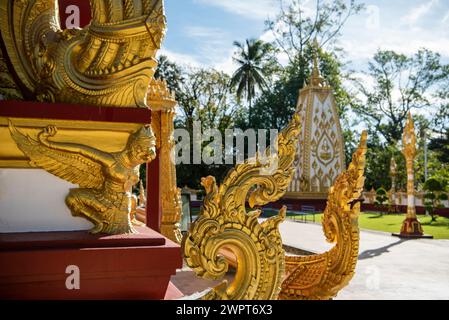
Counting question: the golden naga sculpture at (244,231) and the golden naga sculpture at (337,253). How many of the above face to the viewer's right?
2

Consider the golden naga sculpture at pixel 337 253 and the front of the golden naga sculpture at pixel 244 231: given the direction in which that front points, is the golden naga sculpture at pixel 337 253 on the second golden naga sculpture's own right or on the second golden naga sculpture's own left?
on the second golden naga sculpture's own left

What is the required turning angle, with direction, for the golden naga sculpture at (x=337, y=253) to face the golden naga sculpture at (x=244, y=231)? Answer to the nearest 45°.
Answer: approximately 135° to its right

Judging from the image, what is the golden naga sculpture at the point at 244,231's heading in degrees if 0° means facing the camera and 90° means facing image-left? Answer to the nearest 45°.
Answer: approximately 270°

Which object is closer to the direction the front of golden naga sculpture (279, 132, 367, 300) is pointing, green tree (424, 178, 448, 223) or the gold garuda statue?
the green tree

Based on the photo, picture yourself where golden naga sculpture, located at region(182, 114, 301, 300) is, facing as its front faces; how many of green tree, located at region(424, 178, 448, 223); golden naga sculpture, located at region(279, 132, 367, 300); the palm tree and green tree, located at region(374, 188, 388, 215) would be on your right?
0

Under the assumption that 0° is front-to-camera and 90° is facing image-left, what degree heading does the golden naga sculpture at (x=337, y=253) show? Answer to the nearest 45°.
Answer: approximately 270°

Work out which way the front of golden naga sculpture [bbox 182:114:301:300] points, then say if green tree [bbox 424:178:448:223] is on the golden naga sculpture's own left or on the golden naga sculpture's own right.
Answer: on the golden naga sculpture's own left

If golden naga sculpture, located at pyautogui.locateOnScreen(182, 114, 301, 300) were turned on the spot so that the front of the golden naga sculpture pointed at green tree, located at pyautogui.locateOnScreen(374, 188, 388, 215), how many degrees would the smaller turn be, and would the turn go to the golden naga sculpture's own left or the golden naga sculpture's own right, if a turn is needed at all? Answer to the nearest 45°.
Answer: approximately 90° to the golden naga sculpture's own left

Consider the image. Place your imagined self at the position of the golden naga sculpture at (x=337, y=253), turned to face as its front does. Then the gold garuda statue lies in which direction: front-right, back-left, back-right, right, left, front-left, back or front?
back-right

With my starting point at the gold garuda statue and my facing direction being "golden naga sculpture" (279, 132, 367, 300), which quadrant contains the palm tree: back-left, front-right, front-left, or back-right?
front-left

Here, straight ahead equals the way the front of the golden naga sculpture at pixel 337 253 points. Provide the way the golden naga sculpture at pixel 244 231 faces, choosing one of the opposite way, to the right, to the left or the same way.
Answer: the same way
